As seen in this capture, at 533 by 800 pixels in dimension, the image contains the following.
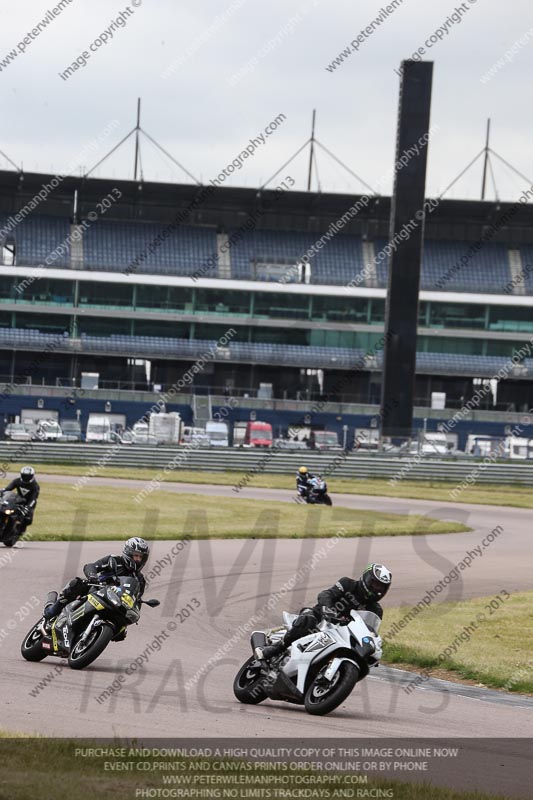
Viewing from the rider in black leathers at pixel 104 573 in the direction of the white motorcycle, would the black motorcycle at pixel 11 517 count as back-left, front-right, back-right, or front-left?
back-left

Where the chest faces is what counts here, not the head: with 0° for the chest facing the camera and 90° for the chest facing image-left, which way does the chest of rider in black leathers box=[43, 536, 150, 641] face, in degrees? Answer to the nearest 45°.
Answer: approximately 315°

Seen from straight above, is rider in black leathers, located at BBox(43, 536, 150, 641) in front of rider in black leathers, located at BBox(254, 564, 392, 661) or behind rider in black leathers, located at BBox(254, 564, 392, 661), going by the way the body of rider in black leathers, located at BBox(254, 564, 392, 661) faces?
behind

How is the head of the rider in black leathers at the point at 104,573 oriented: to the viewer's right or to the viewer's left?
to the viewer's right

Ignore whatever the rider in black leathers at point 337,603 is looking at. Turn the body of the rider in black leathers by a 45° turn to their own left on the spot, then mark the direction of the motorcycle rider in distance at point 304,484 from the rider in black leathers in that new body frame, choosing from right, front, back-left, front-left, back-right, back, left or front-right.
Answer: left

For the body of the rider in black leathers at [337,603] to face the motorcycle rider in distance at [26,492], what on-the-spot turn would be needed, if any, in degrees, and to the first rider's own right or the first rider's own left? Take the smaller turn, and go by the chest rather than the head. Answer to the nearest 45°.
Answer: approximately 180°

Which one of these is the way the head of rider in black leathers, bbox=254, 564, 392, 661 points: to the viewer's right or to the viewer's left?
to the viewer's right

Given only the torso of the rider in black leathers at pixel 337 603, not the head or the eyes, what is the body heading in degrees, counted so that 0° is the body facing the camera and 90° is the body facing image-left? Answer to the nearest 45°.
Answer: approximately 315°

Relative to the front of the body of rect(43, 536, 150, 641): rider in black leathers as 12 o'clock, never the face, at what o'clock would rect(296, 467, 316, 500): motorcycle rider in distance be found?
The motorcycle rider in distance is roughly at 8 o'clock from the rider in black leathers.
